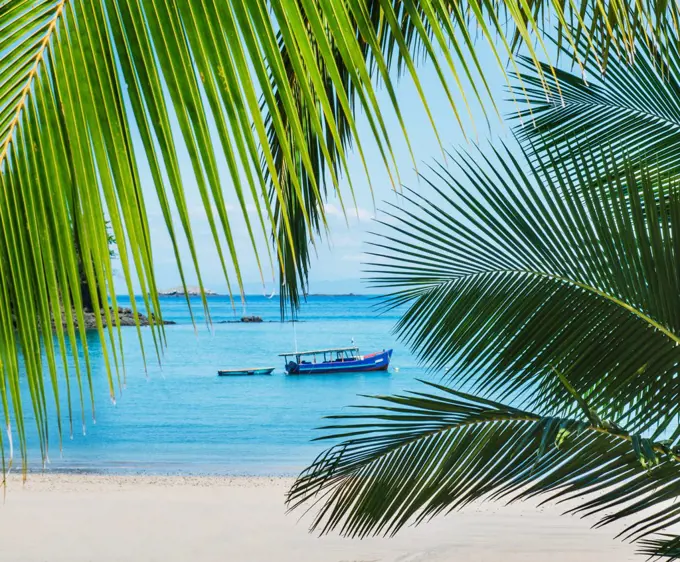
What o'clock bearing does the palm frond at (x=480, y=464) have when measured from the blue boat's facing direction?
The palm frond is roughly at 3 o'clock from the blue boat.

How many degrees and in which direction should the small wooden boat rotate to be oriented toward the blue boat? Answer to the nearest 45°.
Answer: approximately 45° to its right

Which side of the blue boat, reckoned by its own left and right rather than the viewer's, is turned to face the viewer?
right

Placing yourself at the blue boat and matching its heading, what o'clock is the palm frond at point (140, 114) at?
The palm frond is roughly at 3 o'clock from the blue boat.

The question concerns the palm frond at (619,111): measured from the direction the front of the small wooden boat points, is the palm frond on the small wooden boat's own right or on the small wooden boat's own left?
on the small wooden boat's own right

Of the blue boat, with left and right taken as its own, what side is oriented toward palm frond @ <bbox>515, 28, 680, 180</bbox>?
right

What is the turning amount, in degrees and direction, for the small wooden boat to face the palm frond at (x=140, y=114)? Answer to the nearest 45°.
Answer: approximately 90° to its right

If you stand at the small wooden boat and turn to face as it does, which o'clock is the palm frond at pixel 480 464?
The palm frond is roughly at 3 o'clock from the small wooden boat.

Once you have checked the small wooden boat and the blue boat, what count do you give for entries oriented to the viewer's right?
2

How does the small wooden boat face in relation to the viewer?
to the viewer's right

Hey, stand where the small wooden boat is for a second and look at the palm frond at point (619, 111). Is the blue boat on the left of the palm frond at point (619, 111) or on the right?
left
